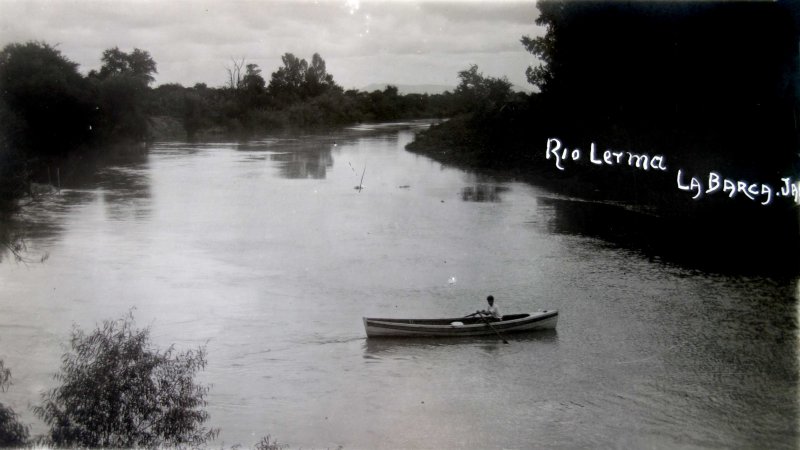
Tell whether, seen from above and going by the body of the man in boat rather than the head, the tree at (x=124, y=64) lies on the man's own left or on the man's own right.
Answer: on the man's own right

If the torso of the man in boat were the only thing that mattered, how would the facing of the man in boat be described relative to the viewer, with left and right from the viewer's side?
facing to the left of the viewer

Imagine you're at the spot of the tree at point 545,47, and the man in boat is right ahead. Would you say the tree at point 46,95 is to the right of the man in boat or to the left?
right

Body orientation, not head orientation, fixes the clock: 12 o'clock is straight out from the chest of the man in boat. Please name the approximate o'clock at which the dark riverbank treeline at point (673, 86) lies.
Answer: The dark riverbank treeline is roughly at 4 o'clock from the man in boat.

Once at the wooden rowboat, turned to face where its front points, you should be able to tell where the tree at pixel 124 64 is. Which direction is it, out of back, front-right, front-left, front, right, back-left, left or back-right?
back-left

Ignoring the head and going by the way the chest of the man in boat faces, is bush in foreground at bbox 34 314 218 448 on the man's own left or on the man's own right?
on the man's own left

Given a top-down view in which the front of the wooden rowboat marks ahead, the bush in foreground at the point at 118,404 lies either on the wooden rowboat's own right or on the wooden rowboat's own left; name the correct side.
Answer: on the wooden rowboat's own right

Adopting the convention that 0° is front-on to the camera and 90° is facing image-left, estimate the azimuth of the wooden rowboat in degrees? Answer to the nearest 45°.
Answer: approximately 270°
